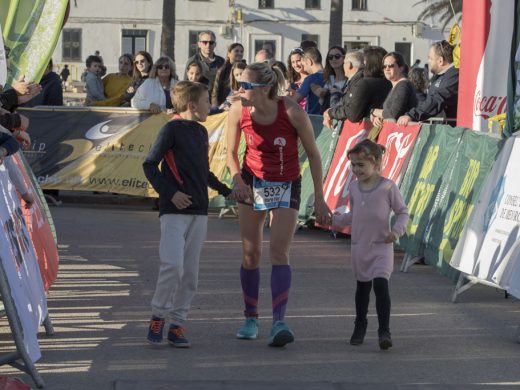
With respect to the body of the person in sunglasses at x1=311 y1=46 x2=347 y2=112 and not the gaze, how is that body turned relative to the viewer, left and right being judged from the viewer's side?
facing the viewer and to the left of the viewer

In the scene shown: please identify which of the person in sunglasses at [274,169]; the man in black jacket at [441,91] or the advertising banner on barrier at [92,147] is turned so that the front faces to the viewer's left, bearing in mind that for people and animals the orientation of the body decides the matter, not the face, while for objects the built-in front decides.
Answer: the man in black jacket

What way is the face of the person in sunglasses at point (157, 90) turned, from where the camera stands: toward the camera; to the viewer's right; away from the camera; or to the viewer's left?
toward the camera

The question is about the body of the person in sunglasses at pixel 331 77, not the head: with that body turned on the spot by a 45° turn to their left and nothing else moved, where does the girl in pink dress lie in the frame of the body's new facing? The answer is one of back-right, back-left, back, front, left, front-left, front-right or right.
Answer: front

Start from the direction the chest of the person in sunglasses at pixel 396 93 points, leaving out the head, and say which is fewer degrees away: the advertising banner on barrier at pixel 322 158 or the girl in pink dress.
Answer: the girl in pink dress

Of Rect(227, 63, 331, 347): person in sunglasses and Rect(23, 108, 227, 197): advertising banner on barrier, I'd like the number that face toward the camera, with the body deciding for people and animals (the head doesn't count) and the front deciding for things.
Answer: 2

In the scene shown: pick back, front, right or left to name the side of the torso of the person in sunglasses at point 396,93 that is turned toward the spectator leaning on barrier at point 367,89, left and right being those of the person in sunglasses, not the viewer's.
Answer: right

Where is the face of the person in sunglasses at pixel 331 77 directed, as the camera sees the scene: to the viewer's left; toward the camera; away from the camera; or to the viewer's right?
toward the camera

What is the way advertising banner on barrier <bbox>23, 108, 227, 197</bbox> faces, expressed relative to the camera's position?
facing the viewer

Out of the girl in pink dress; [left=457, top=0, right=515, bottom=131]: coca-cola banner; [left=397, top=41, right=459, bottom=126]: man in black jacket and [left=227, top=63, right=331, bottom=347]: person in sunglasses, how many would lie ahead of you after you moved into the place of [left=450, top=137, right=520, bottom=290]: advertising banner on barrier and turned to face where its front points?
2

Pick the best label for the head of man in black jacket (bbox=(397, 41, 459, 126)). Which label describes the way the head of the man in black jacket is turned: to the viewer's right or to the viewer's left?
to the viewer's left

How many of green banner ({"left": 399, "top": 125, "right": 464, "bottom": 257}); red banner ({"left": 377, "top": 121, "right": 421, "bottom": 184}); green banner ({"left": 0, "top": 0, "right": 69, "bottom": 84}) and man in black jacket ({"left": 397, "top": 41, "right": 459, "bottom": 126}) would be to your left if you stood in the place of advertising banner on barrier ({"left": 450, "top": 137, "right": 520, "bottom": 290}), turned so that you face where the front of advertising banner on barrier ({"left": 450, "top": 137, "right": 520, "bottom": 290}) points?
0

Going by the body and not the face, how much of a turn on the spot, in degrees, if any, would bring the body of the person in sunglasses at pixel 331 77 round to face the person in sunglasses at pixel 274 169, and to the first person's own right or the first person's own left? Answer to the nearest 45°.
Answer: approximately 45° to the first person's own left

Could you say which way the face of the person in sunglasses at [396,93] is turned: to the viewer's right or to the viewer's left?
to the viewer's left

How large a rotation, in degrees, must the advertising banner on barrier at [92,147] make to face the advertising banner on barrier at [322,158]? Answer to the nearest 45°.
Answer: approximately 45° to its left

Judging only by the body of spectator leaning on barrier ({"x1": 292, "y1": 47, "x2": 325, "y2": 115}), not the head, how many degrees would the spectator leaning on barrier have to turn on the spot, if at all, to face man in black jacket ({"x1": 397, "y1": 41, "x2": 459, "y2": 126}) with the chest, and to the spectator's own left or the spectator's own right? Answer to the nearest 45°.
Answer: approximately 135° to the spectator's own left
